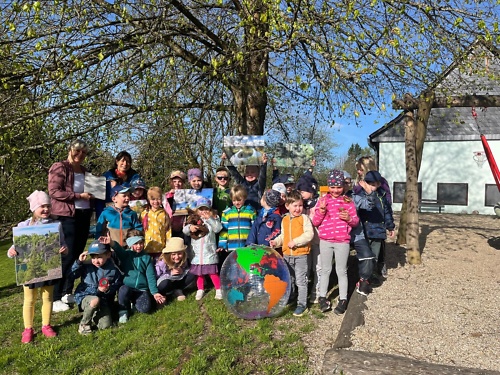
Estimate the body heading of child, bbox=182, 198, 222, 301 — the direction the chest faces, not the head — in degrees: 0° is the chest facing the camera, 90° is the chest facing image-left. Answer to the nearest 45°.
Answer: approximately 0°

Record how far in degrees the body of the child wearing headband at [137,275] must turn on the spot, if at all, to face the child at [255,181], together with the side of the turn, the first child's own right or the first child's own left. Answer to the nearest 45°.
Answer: approximately 90° to the first child's own left

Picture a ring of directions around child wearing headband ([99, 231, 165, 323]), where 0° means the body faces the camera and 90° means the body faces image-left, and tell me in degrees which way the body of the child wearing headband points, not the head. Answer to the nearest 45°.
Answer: approximately 0°

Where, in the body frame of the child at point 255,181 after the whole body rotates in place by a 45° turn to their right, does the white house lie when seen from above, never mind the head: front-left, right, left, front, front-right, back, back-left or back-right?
back

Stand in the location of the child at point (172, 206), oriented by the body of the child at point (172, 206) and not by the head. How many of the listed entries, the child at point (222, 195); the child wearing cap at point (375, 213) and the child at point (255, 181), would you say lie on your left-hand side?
3

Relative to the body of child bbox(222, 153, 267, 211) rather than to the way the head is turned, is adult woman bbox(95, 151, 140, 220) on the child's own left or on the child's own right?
on the child's own right

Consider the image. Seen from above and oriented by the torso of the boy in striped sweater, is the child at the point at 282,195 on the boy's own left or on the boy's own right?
on the boy's own left

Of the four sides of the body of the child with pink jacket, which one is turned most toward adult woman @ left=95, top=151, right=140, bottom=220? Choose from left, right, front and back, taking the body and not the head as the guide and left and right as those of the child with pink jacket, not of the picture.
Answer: right

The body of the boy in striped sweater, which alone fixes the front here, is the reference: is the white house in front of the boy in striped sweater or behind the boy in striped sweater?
behind
